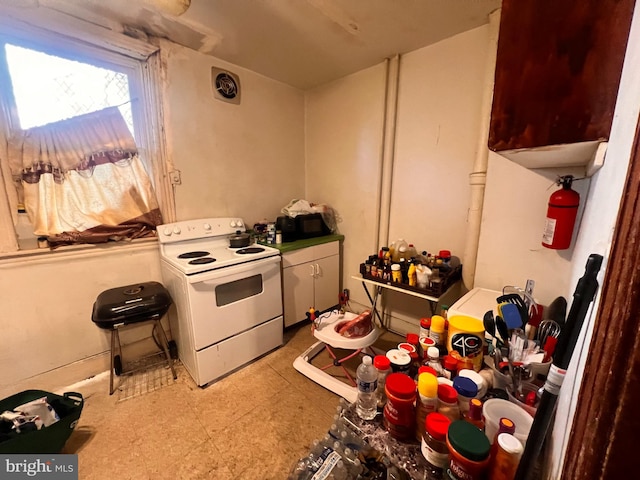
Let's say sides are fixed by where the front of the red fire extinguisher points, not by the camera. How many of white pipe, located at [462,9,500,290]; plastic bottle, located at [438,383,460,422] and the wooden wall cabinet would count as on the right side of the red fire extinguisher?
1

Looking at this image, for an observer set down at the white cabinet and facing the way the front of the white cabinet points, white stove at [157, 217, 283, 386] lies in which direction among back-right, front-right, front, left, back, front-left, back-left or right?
right

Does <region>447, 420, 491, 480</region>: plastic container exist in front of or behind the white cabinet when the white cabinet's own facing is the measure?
in front

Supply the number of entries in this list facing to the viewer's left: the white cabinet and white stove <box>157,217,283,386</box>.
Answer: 0

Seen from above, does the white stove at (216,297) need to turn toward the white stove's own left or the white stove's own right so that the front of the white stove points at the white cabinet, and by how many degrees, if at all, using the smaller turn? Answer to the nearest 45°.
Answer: approximately 45° to the white stove's own left

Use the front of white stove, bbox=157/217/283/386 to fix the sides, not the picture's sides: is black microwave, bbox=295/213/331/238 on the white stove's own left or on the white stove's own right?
on the white stove's own left

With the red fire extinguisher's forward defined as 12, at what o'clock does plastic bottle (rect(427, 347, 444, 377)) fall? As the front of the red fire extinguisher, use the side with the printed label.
The plastic bottle is roughly at 11 o'clock from the red fire extinguisher.

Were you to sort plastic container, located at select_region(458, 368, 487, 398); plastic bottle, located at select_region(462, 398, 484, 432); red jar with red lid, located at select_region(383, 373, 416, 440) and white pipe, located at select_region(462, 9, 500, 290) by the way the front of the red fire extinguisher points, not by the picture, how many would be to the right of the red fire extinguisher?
1

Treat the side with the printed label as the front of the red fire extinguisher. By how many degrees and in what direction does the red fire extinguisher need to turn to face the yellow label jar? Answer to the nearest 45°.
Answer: approximately 45° to its left

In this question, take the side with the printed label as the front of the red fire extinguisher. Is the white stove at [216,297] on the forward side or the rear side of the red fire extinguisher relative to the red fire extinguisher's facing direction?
on the forward side

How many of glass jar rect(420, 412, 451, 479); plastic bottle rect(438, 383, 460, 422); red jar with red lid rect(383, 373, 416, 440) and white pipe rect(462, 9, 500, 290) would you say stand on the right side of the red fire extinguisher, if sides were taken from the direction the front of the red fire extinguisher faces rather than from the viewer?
1

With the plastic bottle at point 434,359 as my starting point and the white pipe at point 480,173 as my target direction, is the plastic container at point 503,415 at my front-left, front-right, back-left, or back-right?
back-right

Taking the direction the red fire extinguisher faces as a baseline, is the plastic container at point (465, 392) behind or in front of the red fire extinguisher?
in front

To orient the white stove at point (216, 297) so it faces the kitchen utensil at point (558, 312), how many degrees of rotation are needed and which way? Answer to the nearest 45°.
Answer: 0° — it already faces it

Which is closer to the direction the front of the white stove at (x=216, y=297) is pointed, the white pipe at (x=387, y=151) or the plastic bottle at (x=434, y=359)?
the plastic bottle

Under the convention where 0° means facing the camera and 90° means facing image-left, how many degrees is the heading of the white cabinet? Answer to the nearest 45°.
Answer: approximately 315°
